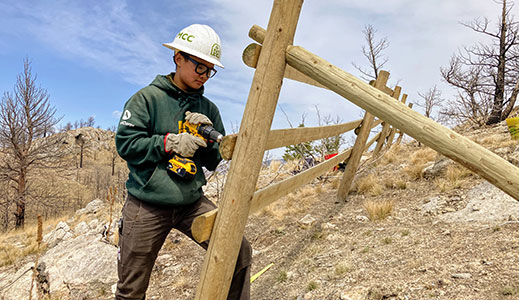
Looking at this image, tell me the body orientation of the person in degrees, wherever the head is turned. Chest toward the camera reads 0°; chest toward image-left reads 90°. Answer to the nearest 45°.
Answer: approximately 315°

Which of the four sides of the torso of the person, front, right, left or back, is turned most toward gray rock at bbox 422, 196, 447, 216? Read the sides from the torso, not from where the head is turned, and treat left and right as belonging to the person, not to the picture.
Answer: left

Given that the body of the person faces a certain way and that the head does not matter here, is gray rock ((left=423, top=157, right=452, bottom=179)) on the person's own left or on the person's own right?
on the person's own left

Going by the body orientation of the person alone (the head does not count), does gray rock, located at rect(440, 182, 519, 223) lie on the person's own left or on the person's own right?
on the person's own left

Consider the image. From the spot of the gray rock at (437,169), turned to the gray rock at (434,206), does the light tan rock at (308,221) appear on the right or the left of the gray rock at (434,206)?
right

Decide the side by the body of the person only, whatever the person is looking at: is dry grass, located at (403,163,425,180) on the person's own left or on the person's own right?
on the person's own left

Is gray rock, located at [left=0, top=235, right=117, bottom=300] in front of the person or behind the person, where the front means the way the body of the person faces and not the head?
behind

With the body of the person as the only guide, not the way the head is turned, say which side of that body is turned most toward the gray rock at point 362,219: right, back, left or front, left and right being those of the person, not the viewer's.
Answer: left
